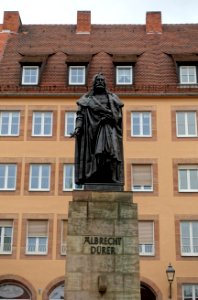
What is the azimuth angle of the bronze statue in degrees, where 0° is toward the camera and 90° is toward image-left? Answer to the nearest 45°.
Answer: approximately 0°
